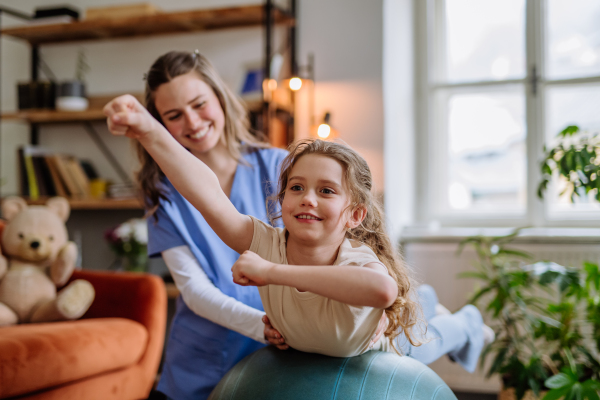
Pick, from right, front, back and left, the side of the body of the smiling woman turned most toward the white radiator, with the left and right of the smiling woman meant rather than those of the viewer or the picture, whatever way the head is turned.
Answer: left

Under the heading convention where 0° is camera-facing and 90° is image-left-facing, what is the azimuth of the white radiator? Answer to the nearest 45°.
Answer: approximately 0°

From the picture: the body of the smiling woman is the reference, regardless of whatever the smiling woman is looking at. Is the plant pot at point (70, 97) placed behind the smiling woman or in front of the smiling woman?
behind

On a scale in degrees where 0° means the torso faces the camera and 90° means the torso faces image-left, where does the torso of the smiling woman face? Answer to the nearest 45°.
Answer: approximately 315°

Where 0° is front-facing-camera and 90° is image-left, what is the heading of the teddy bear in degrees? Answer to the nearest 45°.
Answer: approximately 0°

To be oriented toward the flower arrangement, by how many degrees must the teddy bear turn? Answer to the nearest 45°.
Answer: approximately 135° to its left

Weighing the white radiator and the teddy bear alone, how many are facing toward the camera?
2

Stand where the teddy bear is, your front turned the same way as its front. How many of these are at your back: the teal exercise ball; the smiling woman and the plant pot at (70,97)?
1

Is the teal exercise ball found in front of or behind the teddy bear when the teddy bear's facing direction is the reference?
in front

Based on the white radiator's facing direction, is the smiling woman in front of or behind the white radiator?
in front

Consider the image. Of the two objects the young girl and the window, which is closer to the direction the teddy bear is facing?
the young girl

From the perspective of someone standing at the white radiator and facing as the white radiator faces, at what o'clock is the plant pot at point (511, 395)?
The plant pot is roughly at 11 o'clock from the white radiator.
